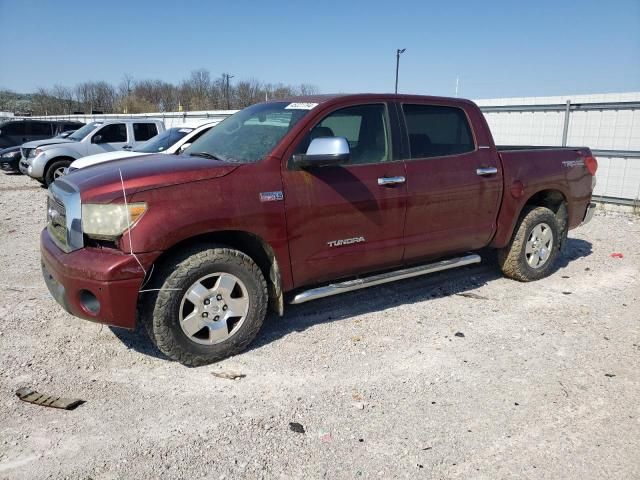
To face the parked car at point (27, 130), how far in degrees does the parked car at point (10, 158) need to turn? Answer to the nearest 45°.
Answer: approximately 135° to its right

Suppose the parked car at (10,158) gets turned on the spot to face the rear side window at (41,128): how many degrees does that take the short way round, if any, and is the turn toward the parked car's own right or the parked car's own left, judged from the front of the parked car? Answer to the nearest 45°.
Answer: approximately 135° to the parked car's own right

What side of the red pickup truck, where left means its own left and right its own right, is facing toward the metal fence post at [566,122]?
back
